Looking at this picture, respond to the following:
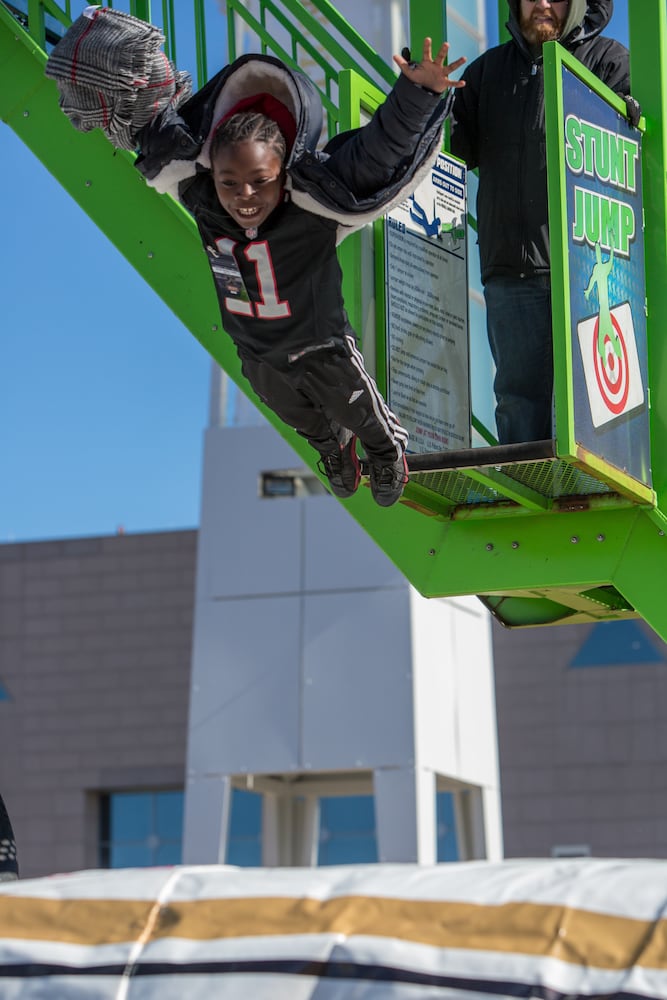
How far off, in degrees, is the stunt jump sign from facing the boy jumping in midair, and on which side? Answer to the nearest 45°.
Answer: approximately 90° to its right

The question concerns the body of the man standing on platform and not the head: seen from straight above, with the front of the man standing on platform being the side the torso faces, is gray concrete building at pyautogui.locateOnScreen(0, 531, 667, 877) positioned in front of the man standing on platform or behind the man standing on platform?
behind

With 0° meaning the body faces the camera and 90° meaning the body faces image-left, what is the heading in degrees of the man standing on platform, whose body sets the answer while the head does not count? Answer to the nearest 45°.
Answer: approximately 0°
